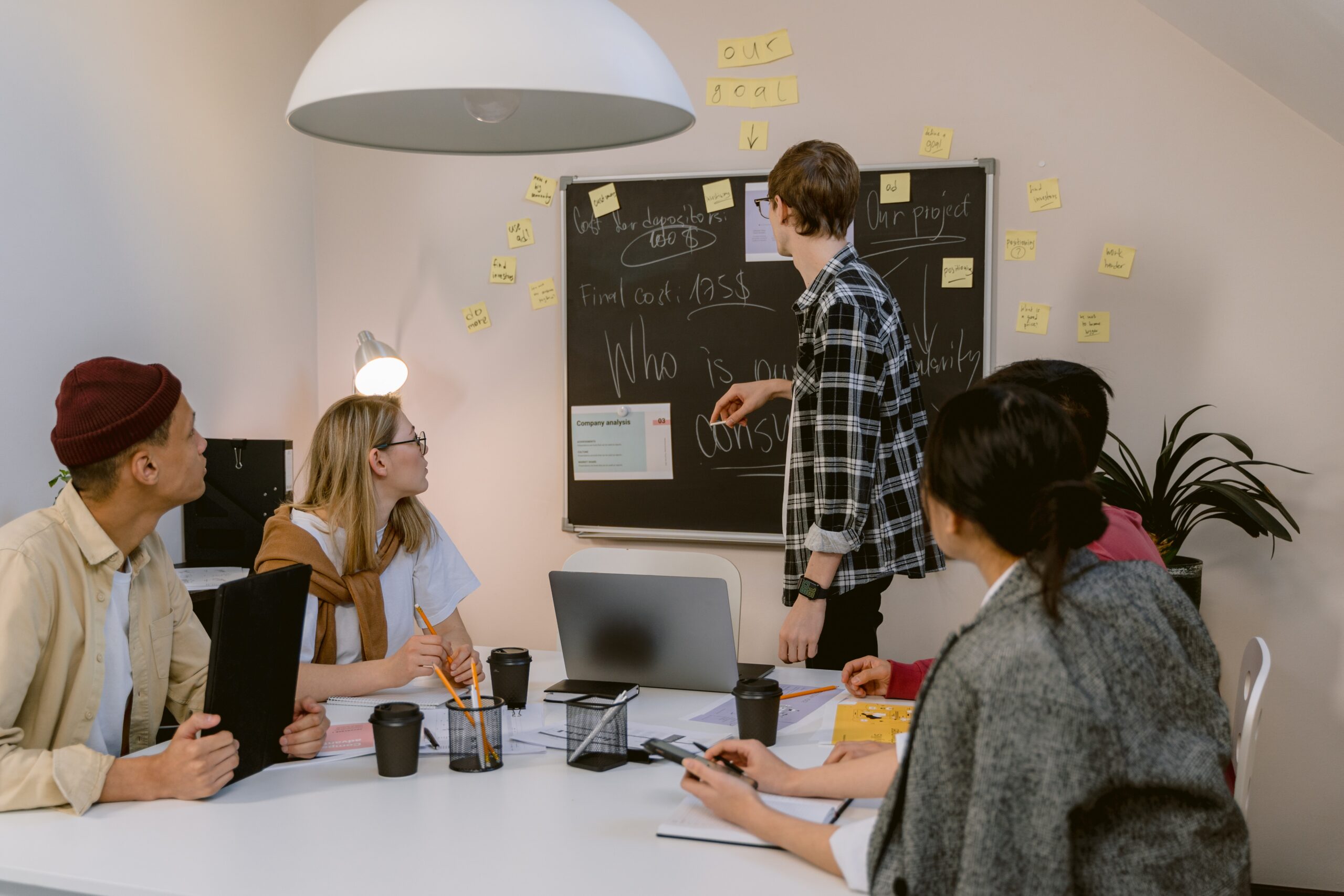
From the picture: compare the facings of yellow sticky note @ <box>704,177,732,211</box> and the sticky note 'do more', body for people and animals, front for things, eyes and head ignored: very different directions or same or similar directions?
same or similar directions

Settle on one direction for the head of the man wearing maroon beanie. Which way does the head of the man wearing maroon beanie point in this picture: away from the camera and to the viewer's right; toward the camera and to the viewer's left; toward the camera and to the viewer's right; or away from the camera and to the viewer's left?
away from the camera and to the viewer's right

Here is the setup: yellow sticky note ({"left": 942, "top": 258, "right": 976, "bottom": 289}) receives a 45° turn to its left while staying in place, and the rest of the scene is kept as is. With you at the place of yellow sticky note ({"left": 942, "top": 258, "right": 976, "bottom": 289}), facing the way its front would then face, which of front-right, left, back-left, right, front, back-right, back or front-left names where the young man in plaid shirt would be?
front-right

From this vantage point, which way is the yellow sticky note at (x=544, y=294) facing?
toward the camera

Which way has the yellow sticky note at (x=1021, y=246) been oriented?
toward the camera

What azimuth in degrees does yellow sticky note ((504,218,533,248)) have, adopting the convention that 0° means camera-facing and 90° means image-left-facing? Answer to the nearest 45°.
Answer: approximately 0°

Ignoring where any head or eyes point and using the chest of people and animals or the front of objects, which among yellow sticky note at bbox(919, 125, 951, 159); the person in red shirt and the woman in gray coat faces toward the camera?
the yellow sticky note

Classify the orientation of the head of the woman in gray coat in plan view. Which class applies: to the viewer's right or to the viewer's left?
to the viewer's left

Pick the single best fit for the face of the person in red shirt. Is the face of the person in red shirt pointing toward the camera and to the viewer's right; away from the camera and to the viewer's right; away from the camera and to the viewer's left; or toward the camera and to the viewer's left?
away from the camera and to the viewer's left

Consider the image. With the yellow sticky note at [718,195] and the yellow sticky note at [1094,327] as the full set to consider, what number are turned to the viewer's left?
0

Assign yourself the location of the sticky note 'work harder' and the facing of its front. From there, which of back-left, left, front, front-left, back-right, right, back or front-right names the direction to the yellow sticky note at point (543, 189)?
right

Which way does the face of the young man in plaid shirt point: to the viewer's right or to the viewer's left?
to the viewer's left

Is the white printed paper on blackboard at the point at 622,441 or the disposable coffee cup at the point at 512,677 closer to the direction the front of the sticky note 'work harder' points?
the disposable coffee cup

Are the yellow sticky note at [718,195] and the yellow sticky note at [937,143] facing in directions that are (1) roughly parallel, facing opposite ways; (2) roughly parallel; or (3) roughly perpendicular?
roughly parallel
